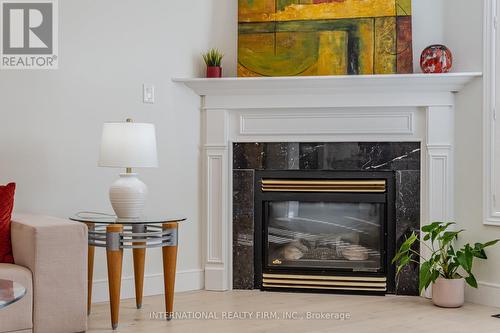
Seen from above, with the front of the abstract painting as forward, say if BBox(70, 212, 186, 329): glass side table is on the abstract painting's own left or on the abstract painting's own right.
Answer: on the abstract painting's own right

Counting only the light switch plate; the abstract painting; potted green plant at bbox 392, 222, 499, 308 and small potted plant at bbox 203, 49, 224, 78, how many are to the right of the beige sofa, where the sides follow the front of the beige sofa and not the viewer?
0

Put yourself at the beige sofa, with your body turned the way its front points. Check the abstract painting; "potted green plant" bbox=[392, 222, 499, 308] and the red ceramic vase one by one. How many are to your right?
0

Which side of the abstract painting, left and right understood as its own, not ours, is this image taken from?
front

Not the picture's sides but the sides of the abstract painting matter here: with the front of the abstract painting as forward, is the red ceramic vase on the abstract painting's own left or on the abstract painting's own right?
on the abstract painting's own left

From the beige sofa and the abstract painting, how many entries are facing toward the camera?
2

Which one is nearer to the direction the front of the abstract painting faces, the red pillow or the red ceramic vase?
the red pillow

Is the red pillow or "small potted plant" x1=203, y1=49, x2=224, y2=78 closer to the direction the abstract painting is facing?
the red pillow

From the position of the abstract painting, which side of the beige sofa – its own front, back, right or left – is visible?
left

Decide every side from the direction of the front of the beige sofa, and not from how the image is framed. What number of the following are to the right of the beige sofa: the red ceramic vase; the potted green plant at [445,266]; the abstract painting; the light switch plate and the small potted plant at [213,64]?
0

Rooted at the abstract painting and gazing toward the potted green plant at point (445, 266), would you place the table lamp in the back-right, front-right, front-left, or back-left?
back-right

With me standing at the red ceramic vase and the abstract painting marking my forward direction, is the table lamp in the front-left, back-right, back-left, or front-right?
front-left

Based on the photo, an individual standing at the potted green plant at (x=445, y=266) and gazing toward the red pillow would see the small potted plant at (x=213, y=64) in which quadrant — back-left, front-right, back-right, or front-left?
front-right

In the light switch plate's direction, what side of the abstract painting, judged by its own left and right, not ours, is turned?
right
